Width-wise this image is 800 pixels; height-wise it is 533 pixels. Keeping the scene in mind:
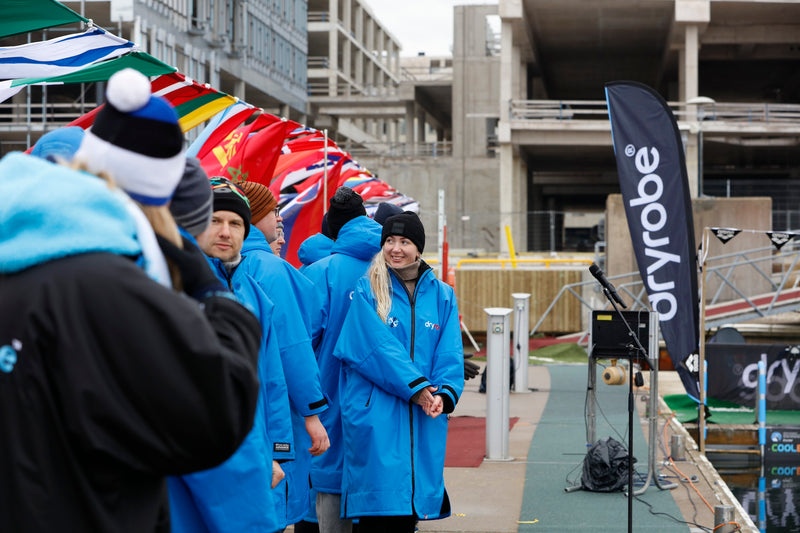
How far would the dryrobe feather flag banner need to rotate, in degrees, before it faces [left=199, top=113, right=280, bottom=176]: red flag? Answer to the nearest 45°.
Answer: approximately 45° to its right

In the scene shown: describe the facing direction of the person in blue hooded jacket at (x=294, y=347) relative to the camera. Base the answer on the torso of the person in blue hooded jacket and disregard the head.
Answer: to the viewer's right

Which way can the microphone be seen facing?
to the viewer's left

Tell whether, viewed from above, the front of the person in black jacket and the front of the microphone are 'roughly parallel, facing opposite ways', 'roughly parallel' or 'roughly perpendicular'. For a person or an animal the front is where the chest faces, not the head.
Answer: roughly perpendicular
